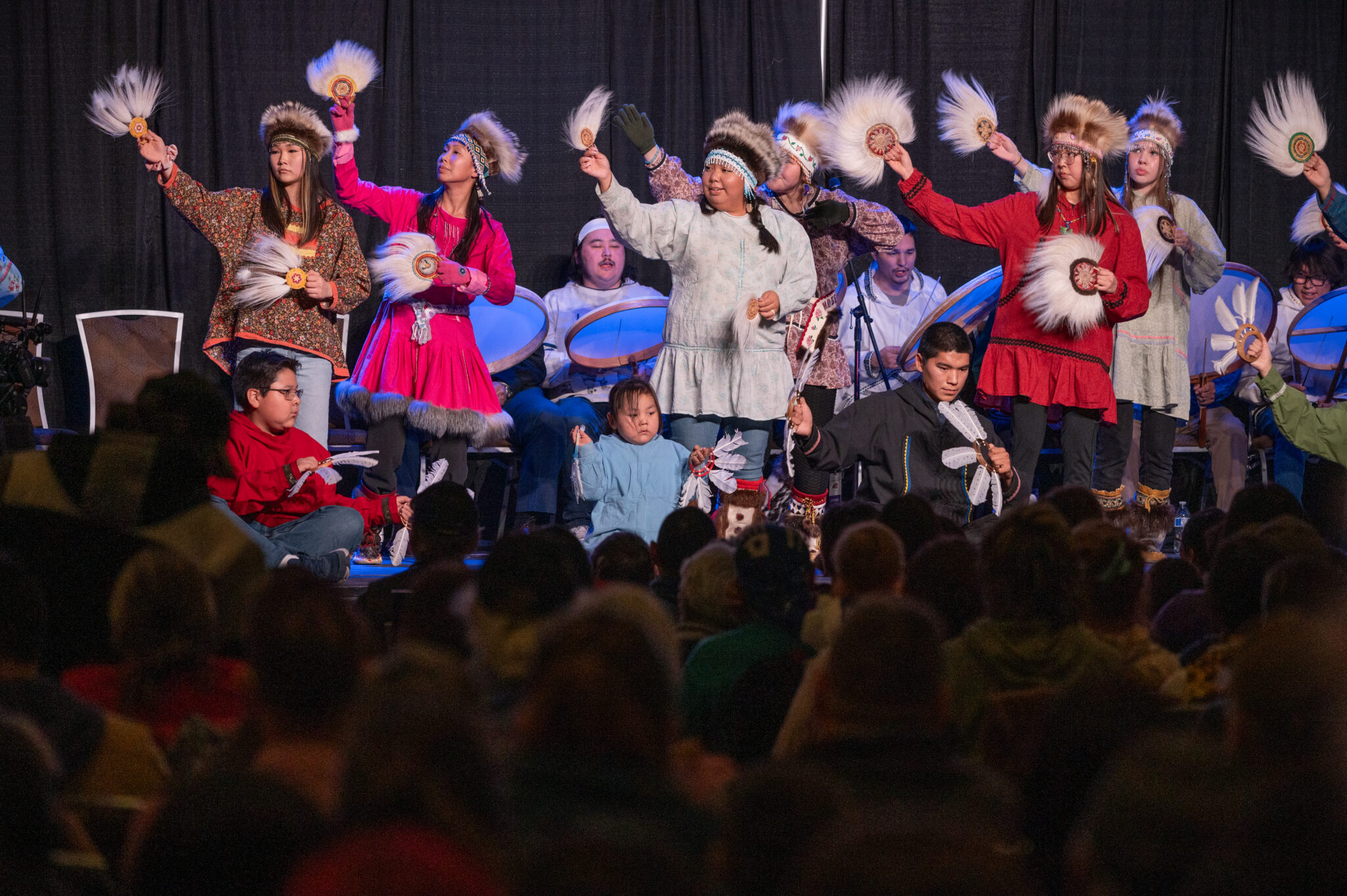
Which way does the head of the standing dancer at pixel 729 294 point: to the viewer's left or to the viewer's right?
to the viewer's left

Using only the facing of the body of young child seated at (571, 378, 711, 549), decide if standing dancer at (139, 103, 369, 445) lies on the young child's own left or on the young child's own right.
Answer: on the young child's own right

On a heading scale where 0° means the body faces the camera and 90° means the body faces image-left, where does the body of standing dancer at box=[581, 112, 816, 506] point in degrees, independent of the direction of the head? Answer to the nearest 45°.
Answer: approximately 0°

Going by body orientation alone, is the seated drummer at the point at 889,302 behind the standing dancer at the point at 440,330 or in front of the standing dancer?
behind

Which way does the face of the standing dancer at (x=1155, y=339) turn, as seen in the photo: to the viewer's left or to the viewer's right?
to the viewer's left

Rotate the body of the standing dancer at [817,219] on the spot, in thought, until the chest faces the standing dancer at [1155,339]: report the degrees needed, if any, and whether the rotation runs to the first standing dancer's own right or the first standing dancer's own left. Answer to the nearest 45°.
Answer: approximately 135° to the first standing dancer's own left

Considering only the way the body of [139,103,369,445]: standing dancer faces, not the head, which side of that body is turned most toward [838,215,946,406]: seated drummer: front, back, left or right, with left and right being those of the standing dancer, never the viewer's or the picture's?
left

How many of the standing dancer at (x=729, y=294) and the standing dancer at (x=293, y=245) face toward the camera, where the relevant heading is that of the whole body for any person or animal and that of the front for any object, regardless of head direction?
2

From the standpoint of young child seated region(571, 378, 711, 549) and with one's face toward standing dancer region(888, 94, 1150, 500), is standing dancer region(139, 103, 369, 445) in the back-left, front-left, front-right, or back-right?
back-left

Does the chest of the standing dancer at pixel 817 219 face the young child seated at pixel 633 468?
yes
